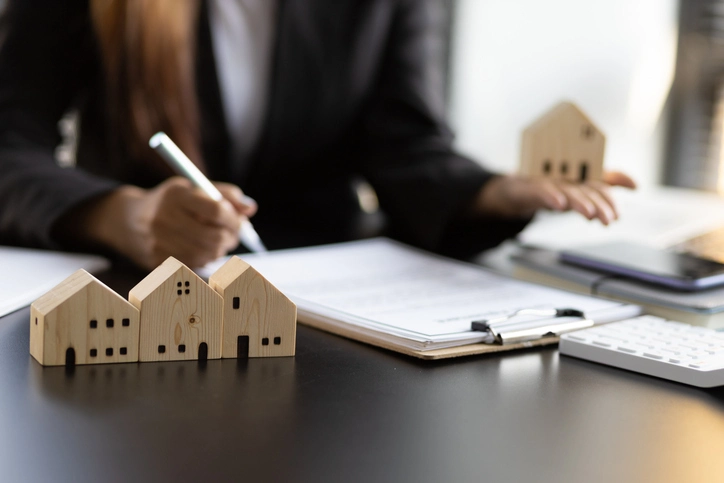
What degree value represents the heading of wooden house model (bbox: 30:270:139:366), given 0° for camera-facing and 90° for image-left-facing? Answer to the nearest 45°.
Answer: approximately 0°

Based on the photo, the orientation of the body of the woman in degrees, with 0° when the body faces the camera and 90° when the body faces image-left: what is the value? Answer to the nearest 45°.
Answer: approximately 0°

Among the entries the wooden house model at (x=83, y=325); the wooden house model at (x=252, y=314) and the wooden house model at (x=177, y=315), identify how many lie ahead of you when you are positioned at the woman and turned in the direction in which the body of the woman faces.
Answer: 3

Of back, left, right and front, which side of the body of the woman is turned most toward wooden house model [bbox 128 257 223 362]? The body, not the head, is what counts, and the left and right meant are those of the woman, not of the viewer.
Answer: front

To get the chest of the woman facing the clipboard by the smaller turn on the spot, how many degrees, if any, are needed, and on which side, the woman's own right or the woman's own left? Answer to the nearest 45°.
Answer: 0° — they already face it
